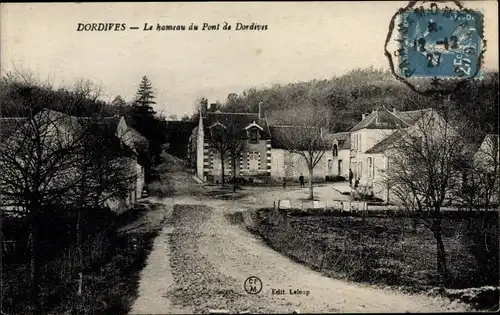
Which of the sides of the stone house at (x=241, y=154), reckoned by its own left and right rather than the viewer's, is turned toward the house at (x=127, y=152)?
right

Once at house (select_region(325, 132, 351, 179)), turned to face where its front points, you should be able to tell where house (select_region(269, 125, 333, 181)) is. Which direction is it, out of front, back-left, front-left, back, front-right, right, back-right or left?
right

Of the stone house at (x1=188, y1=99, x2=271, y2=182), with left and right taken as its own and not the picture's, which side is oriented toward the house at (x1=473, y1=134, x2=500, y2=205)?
left

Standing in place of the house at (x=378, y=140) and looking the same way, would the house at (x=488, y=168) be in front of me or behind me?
behind

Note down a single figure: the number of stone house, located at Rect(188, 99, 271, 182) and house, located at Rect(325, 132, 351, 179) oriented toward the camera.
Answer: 2

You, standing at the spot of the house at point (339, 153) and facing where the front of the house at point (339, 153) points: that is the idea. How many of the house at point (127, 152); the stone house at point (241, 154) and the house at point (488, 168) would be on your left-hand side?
1

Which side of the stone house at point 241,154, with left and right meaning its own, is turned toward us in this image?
front

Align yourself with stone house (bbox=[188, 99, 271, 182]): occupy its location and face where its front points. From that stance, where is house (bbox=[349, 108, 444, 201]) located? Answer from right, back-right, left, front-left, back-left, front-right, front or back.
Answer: left

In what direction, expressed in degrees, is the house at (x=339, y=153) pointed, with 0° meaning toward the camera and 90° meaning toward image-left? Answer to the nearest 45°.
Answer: approximately 0°

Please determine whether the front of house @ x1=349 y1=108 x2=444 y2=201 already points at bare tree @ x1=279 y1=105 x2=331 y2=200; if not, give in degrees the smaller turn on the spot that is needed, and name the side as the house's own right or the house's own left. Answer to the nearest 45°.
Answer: approximately 45° to the house's own right

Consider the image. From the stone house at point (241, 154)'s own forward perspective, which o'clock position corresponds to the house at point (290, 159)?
The house is roughly at 9 o'clock from the stone house.

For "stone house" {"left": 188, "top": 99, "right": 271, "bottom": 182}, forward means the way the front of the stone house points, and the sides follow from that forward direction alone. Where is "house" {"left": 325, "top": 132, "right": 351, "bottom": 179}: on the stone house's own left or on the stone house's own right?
on the stone house's own left
